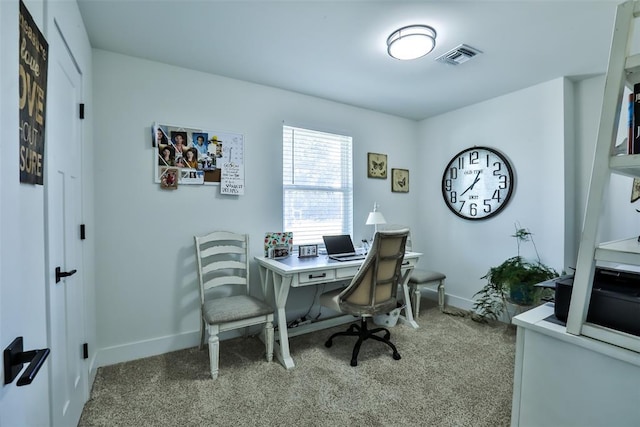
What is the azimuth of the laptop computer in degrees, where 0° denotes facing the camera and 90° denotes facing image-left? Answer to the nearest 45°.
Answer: approximately 315°

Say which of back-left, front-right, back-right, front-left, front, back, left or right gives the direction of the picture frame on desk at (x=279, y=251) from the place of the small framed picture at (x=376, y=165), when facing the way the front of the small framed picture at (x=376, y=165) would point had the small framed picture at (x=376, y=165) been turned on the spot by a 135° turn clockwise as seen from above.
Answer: front-left

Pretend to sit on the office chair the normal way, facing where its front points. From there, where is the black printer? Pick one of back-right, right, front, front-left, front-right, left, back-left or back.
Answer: back

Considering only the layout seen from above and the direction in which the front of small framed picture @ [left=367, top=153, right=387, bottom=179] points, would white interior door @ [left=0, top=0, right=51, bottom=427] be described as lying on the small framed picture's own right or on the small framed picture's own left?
on the small framed picture's own right

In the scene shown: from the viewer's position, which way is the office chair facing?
facing away from the viewer and to the left of the viewer

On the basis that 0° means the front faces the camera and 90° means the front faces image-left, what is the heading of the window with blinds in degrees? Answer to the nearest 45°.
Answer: approximately 315°

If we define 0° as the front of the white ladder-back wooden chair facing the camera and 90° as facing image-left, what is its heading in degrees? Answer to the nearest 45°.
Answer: approximately 315°
